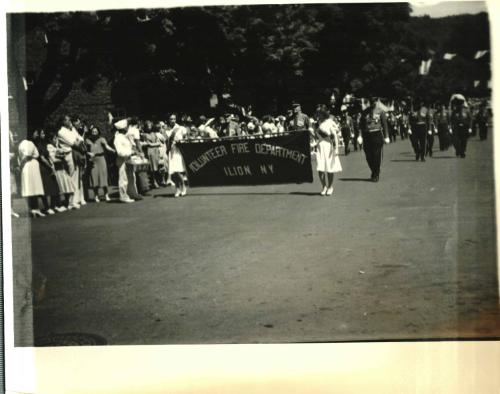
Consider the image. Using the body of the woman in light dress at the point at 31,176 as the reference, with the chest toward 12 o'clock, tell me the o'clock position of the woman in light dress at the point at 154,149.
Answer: the woman in light dress at the point at 154,149 is roughly at 12 o'clock from the woman in light dress at the point at 31,176.

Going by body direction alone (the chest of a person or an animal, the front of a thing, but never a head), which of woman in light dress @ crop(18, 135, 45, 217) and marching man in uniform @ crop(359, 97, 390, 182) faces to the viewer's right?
the woman in light dress

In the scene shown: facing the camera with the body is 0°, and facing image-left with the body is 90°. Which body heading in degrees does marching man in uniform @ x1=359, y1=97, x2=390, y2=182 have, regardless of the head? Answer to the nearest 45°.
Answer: approximately 0°

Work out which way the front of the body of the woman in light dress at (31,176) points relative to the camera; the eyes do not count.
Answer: to the viewer's right
